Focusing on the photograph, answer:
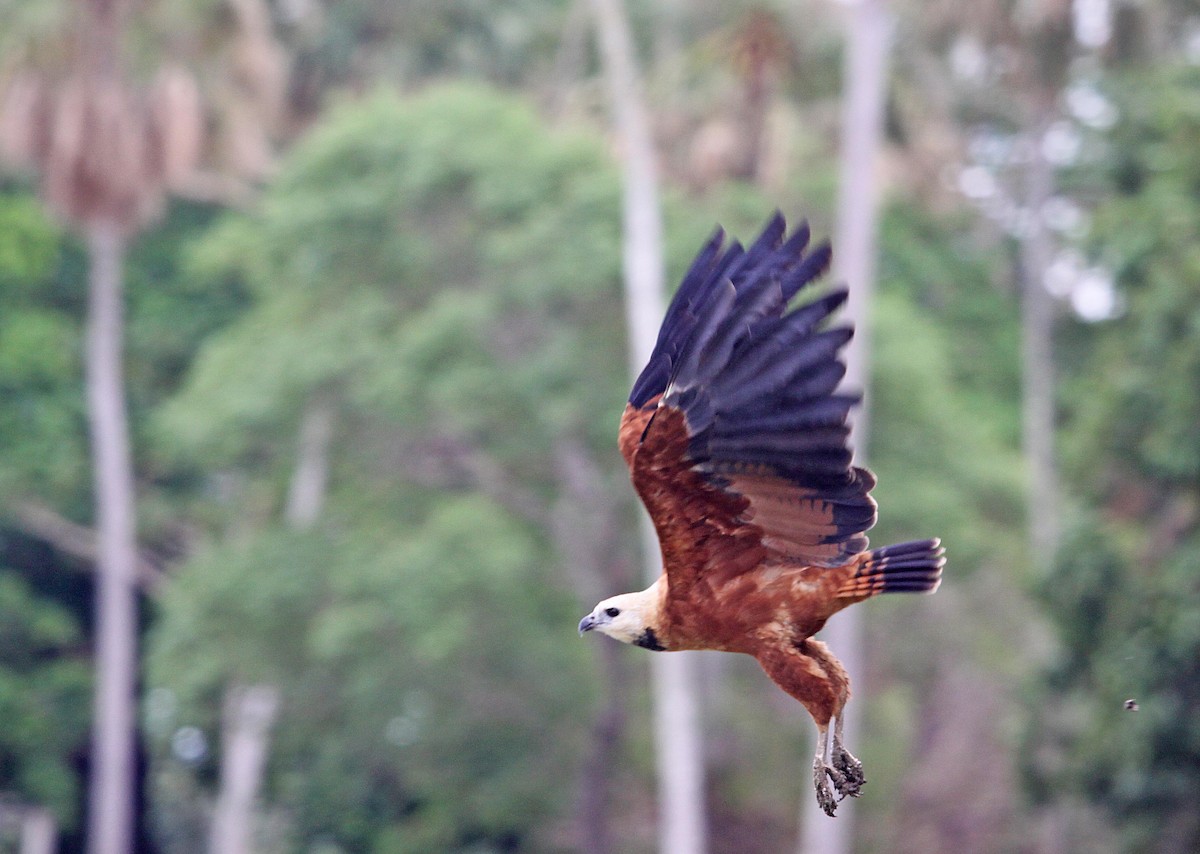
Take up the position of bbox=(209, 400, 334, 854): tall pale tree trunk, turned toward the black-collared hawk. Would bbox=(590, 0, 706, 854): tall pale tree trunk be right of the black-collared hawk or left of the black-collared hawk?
left

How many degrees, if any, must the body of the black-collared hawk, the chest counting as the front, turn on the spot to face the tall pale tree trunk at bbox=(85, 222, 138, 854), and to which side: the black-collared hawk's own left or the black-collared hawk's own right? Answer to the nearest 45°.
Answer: approximately 45° to the black-collared hawk's own right

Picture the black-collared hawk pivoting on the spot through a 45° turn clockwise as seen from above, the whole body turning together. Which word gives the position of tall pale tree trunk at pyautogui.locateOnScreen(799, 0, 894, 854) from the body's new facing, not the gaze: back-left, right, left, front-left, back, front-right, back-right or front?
front-right

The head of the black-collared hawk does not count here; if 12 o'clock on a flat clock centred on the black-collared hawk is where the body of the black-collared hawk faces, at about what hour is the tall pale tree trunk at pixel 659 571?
The tall pale tree trunk is roughly at 3 o'clock from the black-collared hawk.

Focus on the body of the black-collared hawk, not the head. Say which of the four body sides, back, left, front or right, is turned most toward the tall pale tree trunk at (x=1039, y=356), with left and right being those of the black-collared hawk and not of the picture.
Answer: right

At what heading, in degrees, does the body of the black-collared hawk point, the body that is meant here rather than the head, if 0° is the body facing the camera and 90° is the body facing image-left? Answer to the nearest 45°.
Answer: approximately 90°
